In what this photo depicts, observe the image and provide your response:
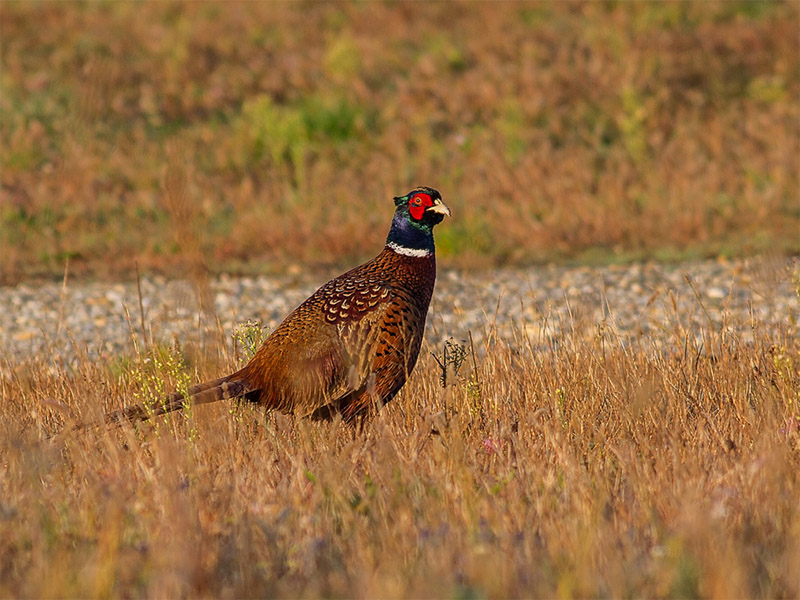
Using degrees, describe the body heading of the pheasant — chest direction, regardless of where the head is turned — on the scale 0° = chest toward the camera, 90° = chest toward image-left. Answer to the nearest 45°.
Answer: approximately 270°
